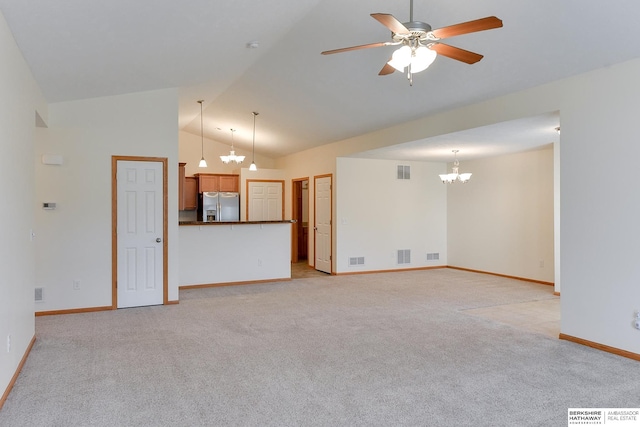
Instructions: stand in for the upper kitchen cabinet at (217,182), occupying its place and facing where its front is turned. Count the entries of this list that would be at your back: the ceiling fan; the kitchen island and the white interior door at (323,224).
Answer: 0

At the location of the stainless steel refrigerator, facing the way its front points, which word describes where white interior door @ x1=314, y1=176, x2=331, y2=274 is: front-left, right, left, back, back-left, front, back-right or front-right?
front-left

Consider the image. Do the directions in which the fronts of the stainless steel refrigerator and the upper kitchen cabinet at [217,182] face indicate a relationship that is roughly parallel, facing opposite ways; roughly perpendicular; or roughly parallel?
roughly parallel

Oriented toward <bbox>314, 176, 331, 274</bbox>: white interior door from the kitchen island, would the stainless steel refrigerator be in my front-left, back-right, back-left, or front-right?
front-left

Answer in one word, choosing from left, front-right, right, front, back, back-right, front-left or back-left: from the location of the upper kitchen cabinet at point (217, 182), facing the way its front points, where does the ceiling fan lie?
front

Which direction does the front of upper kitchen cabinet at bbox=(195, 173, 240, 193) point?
toward the camera

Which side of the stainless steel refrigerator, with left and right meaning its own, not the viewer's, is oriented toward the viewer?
front

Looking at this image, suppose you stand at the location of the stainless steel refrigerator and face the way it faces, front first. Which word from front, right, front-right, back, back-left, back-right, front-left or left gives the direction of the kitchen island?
front

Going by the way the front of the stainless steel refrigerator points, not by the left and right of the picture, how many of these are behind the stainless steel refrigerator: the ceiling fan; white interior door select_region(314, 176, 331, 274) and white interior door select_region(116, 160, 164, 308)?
0

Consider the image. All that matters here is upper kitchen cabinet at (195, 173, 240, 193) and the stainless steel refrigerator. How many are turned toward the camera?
2

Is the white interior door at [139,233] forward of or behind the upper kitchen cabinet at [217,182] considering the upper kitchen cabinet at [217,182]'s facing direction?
forward

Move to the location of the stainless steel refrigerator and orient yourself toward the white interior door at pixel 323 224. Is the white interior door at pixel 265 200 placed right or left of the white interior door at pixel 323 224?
left

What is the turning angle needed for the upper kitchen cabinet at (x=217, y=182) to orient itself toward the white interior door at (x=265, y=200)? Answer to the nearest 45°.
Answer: approximately 90° to its left

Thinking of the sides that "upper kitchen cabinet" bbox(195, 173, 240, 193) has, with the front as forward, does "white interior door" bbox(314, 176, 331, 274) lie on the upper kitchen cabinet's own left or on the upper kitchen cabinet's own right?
on the upper kitchen cabinet's own left

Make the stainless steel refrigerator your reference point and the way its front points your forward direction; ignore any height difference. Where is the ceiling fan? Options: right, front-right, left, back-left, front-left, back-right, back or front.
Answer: front

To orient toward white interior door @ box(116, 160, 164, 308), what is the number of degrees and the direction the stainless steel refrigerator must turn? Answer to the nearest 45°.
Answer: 0° — it already faces it

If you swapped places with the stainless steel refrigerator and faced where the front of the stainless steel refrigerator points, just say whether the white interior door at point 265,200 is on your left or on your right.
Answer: on your left

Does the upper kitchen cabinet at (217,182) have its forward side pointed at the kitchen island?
yes
